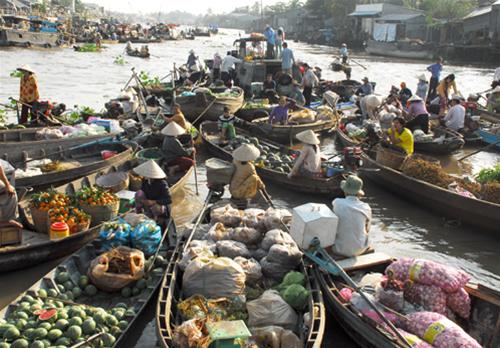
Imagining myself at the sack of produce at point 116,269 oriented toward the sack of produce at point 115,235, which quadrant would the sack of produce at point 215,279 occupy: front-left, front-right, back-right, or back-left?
back-right

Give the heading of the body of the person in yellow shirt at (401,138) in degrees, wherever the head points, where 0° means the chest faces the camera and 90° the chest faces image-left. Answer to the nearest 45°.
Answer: approximately 45°

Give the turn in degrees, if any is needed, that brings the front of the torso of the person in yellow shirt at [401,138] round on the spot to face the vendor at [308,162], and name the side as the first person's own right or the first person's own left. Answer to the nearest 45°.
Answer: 0° — they already face them

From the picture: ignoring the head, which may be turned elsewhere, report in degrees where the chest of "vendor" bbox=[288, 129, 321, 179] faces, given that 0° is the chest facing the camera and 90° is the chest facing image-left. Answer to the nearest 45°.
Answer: approximately 135°

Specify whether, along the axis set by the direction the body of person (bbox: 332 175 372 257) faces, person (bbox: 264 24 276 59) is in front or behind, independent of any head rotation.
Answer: in front
